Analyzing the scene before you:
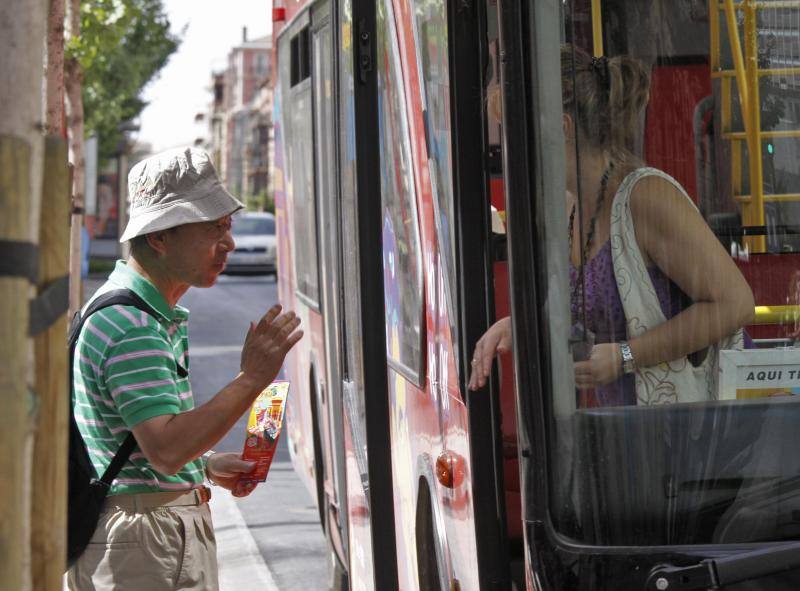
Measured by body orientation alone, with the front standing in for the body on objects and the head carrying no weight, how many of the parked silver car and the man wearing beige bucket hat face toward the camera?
1

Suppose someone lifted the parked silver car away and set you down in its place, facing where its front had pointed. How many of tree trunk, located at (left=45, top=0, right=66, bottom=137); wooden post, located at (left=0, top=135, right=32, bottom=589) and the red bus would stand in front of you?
3

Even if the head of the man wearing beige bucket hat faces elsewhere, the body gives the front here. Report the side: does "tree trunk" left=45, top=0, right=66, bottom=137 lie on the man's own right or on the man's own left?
on the man's own left

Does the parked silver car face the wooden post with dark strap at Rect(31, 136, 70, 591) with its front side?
yes

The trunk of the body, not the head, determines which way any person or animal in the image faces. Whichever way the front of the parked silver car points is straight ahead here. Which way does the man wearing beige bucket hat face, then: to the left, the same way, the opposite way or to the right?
to the left

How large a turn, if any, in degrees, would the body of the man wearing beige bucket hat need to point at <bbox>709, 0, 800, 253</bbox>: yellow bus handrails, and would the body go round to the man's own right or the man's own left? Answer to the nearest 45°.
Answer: approximately 45° to the man's own right

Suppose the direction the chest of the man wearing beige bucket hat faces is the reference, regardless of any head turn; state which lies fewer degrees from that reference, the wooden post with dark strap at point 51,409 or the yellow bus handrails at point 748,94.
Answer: the yellow bus handrails

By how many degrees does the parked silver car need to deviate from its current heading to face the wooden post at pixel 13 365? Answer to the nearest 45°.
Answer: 0° — it already faces it

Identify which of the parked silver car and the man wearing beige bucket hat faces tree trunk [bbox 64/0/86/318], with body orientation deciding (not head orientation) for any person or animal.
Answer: the parked silver car

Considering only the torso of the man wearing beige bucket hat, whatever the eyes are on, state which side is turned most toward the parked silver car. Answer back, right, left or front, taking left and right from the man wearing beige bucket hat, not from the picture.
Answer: left

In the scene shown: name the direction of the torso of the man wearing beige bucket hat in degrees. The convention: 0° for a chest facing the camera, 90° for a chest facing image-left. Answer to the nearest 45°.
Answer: approximately 270°

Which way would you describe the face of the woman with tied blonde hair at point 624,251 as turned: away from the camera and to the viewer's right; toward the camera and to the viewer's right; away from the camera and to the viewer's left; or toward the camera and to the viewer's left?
away from the camera and to the viewer's left

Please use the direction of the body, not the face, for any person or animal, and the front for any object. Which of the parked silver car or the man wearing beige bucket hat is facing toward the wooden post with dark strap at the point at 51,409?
the parked silver car
